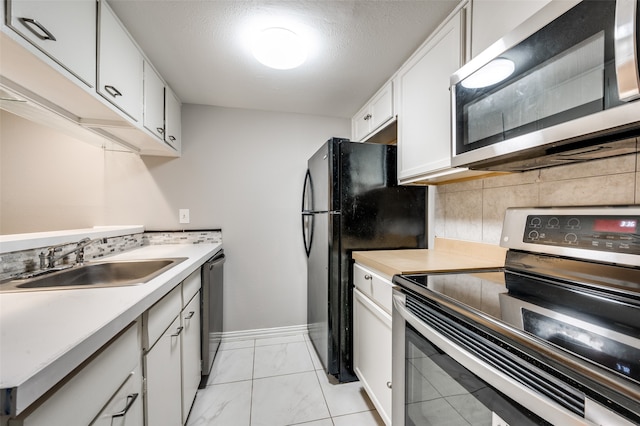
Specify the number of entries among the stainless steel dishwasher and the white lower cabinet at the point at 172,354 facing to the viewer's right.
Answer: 2

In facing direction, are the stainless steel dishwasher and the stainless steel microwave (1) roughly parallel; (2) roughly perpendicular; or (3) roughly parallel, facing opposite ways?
roughly parallel, facing opposite ways

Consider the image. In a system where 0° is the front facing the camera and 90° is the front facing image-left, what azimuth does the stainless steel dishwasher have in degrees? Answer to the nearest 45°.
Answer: approximately 270°

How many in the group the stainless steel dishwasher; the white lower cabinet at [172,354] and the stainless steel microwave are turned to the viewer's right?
2

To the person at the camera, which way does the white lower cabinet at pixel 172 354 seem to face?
facing to the right of the viewer

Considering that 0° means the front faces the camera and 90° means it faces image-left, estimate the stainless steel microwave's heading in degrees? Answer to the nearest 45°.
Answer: approximately 45°

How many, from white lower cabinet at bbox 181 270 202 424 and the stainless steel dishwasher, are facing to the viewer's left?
0

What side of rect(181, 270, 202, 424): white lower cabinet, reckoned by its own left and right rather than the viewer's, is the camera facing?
right

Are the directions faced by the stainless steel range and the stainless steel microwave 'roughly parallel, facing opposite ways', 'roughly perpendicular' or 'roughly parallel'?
roughly parallel
